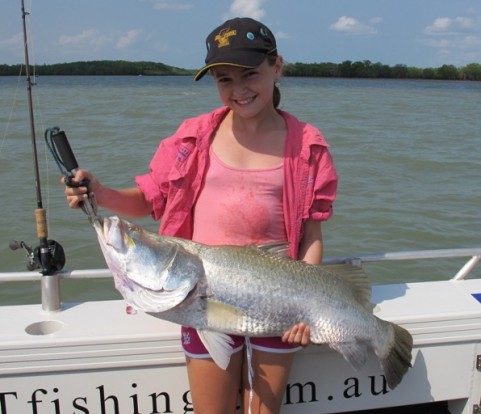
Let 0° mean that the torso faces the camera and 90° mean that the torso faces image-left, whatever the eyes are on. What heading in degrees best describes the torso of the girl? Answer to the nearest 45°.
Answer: approximately 0°
